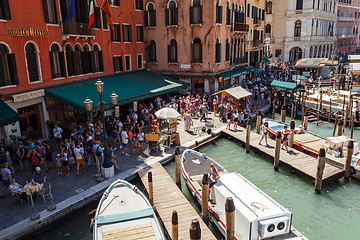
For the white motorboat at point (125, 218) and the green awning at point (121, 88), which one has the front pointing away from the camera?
the white motorboat

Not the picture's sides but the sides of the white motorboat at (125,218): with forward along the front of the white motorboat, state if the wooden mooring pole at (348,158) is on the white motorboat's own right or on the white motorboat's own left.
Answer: on the white motorboat's own right

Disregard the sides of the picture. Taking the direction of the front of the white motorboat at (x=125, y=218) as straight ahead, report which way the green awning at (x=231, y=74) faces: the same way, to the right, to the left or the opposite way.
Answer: the opposite way

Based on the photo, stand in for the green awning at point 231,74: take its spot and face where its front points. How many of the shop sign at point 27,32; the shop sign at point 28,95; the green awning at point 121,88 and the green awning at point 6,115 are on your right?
4

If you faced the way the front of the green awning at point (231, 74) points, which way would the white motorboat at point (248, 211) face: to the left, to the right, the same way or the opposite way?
the opposite way

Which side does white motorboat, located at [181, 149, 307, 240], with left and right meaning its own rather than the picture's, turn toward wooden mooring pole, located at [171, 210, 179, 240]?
left

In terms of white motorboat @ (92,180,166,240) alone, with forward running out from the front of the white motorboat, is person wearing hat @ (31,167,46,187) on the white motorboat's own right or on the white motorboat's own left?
on the white motorboat's own left

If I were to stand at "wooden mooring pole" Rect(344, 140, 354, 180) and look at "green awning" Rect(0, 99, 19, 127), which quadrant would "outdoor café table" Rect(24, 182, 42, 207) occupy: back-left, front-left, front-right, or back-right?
front-left

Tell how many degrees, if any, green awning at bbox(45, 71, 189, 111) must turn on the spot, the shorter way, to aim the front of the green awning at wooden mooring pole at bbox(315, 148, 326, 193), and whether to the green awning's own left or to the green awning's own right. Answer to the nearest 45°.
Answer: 0° — it already faces it

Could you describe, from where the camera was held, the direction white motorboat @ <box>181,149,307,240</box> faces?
facing away from the viewer and to the left of the viewer

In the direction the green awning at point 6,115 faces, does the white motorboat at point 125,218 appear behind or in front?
in front

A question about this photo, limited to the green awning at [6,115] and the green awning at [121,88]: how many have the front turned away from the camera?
0

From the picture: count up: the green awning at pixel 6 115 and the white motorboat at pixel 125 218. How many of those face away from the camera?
1

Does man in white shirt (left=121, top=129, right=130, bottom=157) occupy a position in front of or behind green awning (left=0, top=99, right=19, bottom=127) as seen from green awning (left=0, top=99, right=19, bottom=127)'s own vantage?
in front

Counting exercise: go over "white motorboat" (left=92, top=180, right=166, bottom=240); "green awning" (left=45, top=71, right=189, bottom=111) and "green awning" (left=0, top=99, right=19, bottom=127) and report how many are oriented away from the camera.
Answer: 1

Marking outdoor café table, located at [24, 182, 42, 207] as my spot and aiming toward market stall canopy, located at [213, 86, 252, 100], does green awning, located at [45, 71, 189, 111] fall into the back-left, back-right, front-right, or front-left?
front-left
